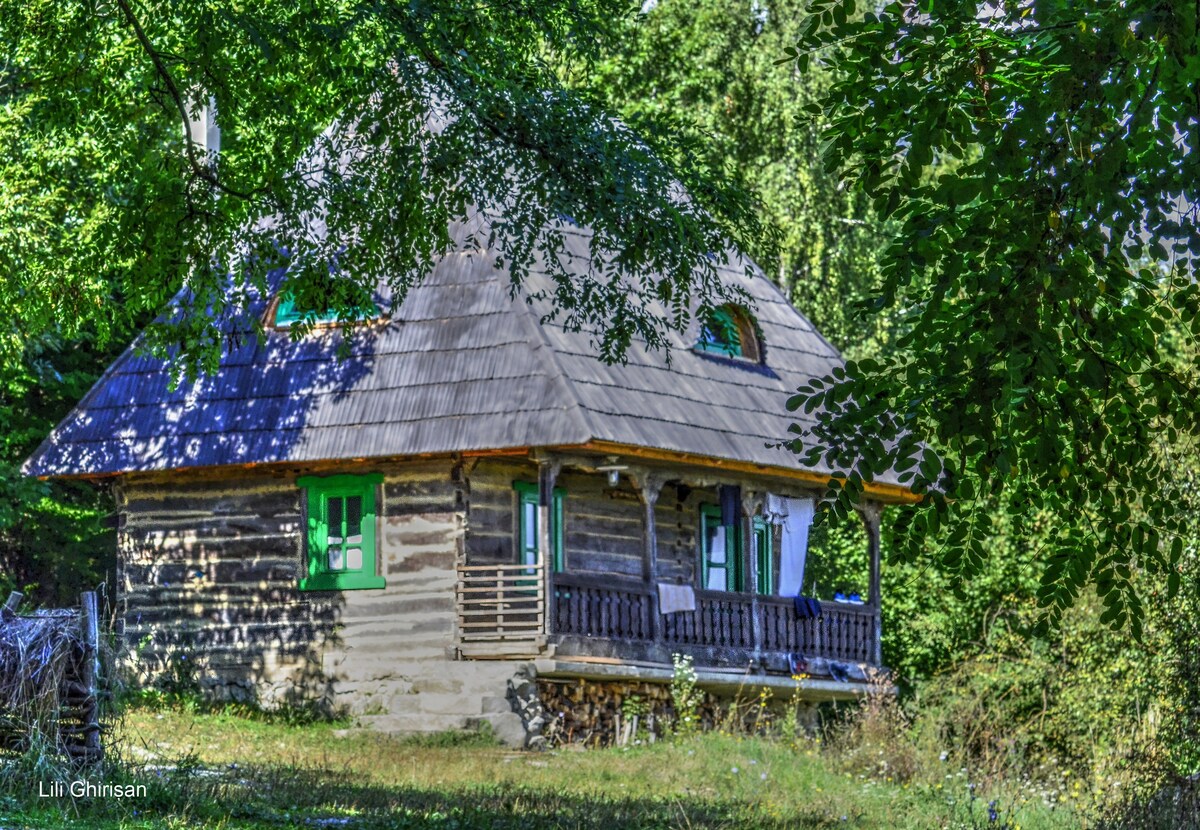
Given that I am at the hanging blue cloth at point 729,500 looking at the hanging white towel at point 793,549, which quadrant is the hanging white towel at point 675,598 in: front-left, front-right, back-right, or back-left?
back-right

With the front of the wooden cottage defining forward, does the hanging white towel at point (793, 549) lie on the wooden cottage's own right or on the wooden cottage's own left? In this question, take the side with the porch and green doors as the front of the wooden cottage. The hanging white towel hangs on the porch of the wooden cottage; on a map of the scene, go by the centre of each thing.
on the wooden cottage's own left

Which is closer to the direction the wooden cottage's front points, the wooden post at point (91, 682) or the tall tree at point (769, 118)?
the wooden post

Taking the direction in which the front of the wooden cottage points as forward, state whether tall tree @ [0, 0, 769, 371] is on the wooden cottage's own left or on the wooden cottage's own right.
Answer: on the wooden cottage's own right

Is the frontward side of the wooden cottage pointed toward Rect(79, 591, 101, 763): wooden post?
no

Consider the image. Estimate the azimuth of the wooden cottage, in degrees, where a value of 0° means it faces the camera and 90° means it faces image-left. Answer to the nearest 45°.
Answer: approximately 315°

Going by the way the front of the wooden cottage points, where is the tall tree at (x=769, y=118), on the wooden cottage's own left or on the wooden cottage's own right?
on the wooden cottage's own left
